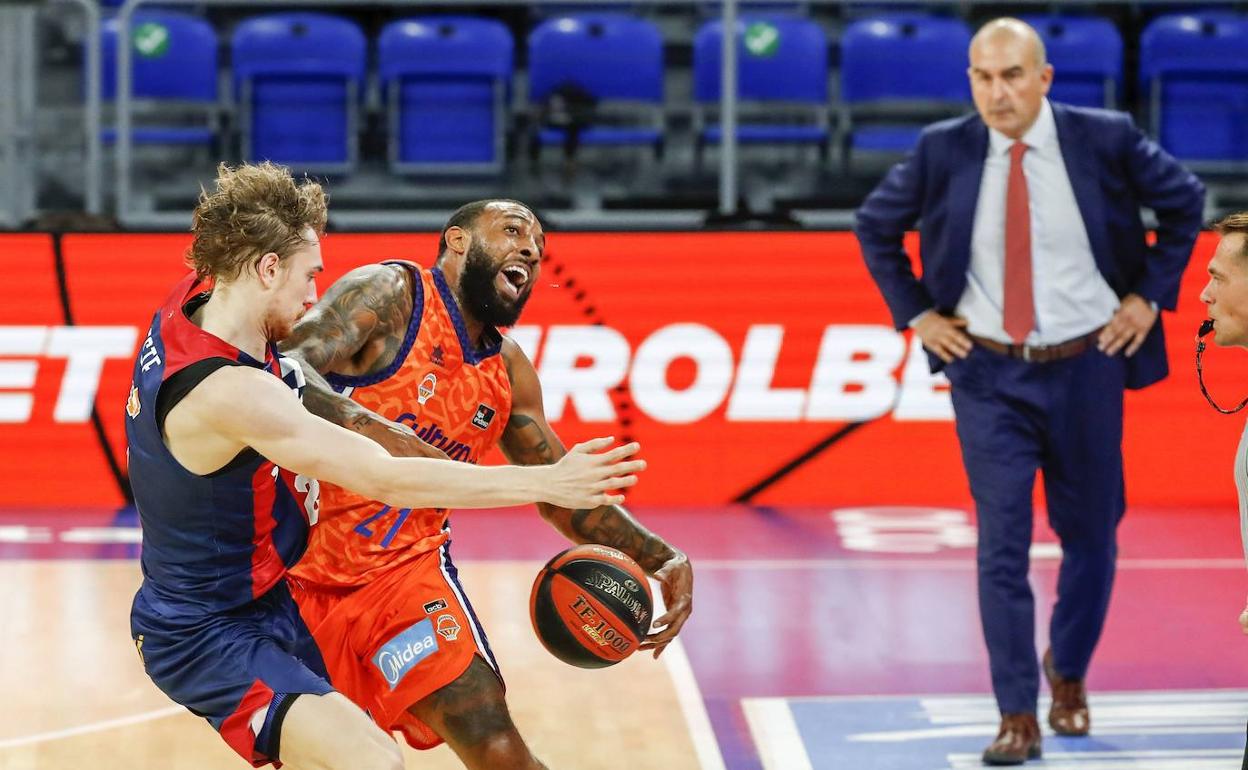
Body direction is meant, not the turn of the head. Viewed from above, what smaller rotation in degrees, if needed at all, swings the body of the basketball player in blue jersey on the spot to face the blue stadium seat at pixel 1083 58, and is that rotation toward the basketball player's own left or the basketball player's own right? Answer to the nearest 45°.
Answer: approximately 45° to the basketball player's own left

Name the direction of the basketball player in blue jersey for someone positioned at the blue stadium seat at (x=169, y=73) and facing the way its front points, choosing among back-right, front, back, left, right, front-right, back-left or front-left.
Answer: front

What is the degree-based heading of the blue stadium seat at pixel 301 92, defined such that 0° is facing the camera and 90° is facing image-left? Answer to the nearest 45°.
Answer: approximately 0°

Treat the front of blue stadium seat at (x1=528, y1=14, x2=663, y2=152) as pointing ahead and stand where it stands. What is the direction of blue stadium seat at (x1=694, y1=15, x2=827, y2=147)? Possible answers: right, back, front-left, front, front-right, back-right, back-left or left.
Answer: left

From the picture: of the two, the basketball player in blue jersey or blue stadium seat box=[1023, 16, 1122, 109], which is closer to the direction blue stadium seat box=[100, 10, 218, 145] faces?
the basketball player in blue jersey

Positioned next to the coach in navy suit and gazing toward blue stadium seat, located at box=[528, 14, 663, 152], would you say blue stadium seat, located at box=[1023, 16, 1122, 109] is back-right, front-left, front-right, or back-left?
front-right

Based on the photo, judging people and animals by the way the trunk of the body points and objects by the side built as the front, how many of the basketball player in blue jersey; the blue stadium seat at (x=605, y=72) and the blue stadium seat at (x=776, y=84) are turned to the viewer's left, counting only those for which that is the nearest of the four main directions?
0

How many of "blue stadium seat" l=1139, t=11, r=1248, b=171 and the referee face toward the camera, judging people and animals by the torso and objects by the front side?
1

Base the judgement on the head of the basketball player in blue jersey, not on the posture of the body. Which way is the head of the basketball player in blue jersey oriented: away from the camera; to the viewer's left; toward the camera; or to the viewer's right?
to the viewer's right

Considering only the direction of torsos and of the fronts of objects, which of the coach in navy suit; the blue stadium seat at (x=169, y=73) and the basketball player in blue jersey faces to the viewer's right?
the basketball player in blue jersey

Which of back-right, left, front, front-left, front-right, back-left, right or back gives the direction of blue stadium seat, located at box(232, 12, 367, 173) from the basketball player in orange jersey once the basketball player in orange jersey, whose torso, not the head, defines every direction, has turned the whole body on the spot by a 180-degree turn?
front-right

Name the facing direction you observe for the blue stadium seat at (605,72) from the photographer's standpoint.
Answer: facing the viewer

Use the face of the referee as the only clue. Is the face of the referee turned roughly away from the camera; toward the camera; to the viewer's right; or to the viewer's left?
to the viewer's left

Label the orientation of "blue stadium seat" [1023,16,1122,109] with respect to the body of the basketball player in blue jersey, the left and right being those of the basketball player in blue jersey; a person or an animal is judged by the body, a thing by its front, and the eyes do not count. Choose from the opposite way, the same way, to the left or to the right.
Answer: to the right

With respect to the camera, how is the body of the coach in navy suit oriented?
toward the camera

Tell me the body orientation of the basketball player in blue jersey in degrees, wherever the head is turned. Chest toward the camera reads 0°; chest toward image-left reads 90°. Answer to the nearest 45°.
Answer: approximately 270°
